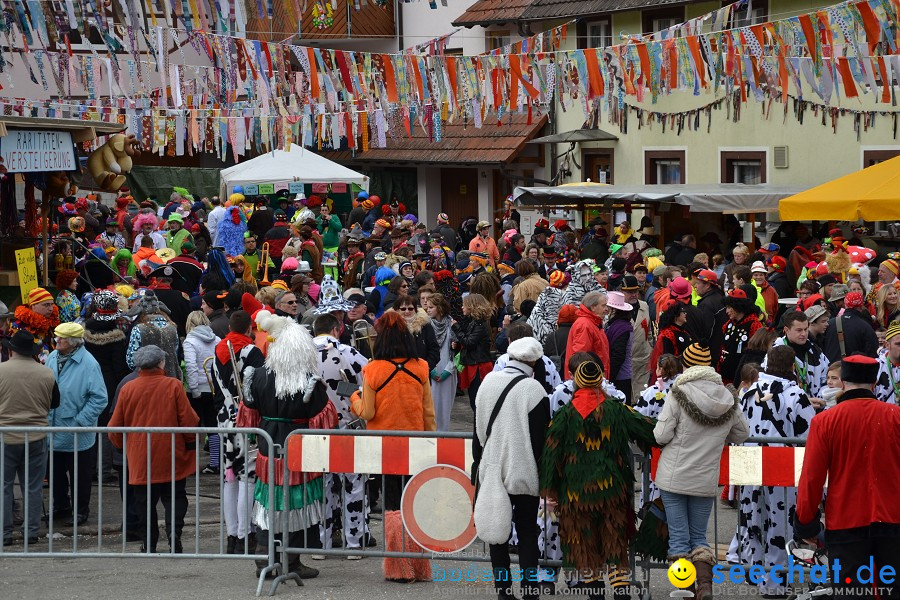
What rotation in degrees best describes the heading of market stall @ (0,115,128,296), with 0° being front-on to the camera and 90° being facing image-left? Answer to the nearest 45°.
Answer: approximately 315°

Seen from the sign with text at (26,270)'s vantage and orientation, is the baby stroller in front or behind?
in front

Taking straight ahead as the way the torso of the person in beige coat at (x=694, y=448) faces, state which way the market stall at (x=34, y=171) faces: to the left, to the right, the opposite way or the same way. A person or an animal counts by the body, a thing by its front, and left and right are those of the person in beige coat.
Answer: the opposite way

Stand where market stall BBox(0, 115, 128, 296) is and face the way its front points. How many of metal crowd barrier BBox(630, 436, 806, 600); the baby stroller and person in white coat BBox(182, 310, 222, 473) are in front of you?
3

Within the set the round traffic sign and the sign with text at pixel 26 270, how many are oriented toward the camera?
2

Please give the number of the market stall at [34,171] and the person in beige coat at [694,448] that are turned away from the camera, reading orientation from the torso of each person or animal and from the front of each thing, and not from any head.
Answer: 1

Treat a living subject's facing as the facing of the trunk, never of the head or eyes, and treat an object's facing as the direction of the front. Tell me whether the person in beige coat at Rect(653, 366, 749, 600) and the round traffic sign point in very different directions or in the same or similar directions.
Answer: very different directions

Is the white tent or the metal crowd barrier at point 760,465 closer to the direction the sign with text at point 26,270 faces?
the metal crowd barrier

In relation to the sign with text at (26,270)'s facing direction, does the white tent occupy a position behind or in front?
behind

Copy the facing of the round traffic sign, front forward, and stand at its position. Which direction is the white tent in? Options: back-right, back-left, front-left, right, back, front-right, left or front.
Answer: back

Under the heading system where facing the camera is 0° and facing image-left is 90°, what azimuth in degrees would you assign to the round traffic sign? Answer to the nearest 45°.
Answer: approximately 0°

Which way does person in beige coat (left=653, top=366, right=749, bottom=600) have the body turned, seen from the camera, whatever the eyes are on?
away from the camera

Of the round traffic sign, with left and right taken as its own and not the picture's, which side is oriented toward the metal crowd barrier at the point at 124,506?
right
